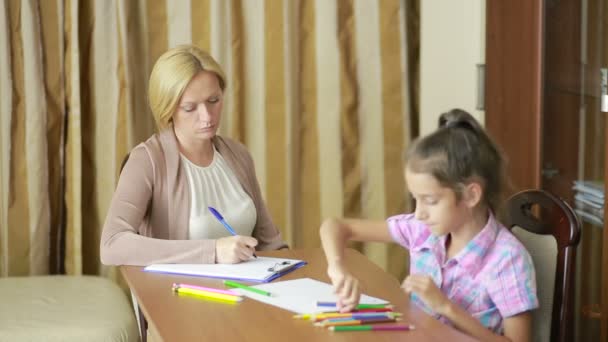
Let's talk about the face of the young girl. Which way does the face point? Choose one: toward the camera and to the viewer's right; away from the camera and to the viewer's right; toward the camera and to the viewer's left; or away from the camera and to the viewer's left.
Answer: toward the camera and to the viewer's left

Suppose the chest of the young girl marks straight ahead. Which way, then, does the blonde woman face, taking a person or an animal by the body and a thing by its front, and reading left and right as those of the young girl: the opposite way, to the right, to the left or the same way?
to the left

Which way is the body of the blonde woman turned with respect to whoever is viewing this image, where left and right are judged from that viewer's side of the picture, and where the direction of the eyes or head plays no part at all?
facing the viewer and to the right of the viewer

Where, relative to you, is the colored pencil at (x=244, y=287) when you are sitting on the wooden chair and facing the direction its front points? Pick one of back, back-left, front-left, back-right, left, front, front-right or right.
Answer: front-right

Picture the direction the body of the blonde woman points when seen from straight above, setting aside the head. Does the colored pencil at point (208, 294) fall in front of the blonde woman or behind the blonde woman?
in front

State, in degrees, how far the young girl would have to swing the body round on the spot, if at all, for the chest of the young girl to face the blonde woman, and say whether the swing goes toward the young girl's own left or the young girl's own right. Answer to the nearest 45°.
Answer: approximately 90° to the young girl's own right

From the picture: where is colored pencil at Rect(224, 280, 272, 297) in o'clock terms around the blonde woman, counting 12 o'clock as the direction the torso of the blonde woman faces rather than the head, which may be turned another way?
The colored pencil is roughly at 1 o'clock from the blonde woman.

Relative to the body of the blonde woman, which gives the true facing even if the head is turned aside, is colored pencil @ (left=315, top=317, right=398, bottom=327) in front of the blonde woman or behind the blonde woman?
in front

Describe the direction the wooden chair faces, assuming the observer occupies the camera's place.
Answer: facing the viewer and to the left of the viewer

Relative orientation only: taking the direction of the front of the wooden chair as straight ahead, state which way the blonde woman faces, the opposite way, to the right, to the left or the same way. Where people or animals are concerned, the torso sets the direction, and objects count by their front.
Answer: to the left
